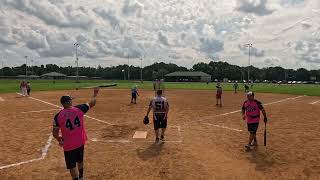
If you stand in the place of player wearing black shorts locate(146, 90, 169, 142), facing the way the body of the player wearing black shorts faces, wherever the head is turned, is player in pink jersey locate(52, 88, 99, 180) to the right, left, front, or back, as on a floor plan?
back

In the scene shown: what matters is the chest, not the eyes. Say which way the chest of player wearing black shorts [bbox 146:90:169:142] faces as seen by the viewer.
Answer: away from the camera

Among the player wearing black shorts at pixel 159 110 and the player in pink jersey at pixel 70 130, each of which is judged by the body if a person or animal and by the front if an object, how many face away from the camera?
2

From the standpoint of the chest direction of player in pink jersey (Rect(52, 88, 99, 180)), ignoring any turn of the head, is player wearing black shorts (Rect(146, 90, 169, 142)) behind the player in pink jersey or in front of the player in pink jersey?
in front

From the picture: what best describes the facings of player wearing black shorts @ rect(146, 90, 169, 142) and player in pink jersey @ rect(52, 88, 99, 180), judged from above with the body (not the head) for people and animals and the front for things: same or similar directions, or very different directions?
same or similar directions

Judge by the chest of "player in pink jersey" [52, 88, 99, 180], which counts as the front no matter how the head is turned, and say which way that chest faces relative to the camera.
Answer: away from the camera

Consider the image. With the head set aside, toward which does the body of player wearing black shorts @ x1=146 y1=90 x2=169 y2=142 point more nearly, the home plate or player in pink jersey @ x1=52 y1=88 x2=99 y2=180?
the home plate

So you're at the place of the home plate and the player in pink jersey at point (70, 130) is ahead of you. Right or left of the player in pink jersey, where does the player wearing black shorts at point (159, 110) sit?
left

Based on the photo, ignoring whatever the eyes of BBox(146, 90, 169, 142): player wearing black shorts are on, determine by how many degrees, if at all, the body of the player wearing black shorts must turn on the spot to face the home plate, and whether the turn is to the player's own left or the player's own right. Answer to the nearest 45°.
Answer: approximately 45° to the player's own left
